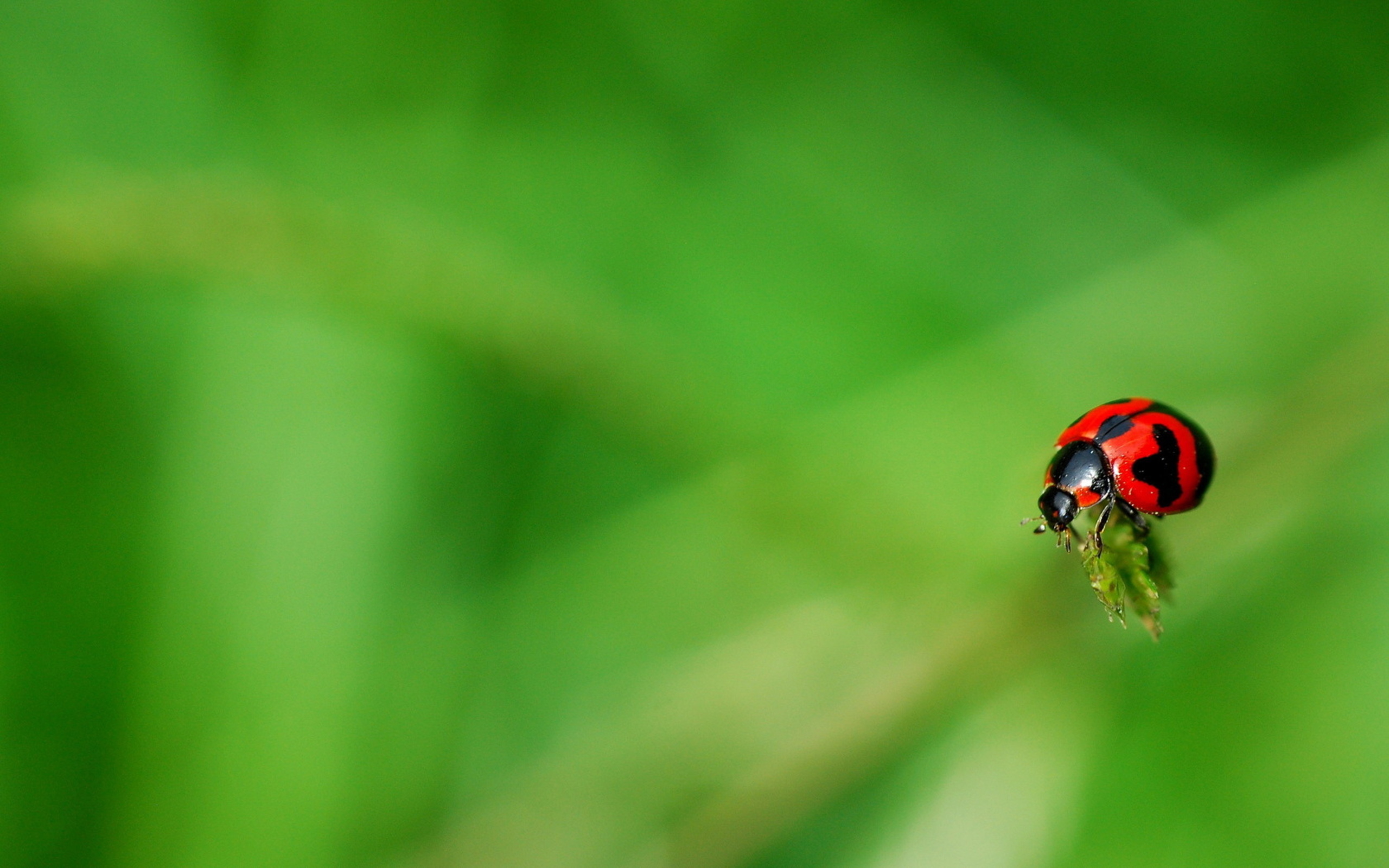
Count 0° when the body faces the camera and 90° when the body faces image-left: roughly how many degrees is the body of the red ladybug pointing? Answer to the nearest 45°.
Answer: approximately 45°
